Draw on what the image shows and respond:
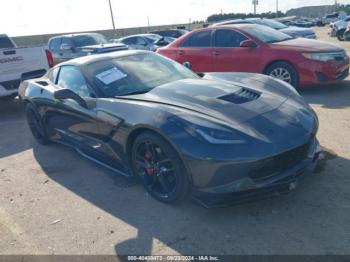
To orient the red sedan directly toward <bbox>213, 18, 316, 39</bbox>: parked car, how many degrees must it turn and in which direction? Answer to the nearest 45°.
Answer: approximately 135° to its left

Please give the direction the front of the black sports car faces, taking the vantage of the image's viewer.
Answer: facing the viewer and to the right of the viewer

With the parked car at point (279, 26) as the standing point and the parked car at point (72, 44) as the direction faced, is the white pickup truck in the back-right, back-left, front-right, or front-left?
front-left

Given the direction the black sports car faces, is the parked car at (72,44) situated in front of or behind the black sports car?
behind

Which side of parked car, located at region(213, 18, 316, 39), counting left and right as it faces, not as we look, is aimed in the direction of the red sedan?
right

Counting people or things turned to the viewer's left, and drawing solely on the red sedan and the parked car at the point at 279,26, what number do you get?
0

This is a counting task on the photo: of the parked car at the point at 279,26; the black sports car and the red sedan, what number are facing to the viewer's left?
0

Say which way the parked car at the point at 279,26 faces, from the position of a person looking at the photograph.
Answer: facing to the right of the viewer

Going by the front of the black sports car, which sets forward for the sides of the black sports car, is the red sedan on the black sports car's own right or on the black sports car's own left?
on the black sports car's own left

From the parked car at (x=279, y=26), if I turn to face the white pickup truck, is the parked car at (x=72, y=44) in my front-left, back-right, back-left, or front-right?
front-right

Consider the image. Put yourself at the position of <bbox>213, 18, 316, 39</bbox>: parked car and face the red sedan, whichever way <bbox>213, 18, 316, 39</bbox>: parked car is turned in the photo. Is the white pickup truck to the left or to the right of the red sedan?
right

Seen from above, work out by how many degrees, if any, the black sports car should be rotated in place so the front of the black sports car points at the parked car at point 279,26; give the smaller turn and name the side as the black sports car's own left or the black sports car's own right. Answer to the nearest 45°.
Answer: approximately 90° to the black sports car's own left

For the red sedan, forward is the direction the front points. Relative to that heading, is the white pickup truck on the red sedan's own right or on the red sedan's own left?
on the red sedan's own right

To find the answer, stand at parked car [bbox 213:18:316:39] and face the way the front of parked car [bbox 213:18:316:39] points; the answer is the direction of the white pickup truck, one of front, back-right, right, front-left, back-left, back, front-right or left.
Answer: back-right
